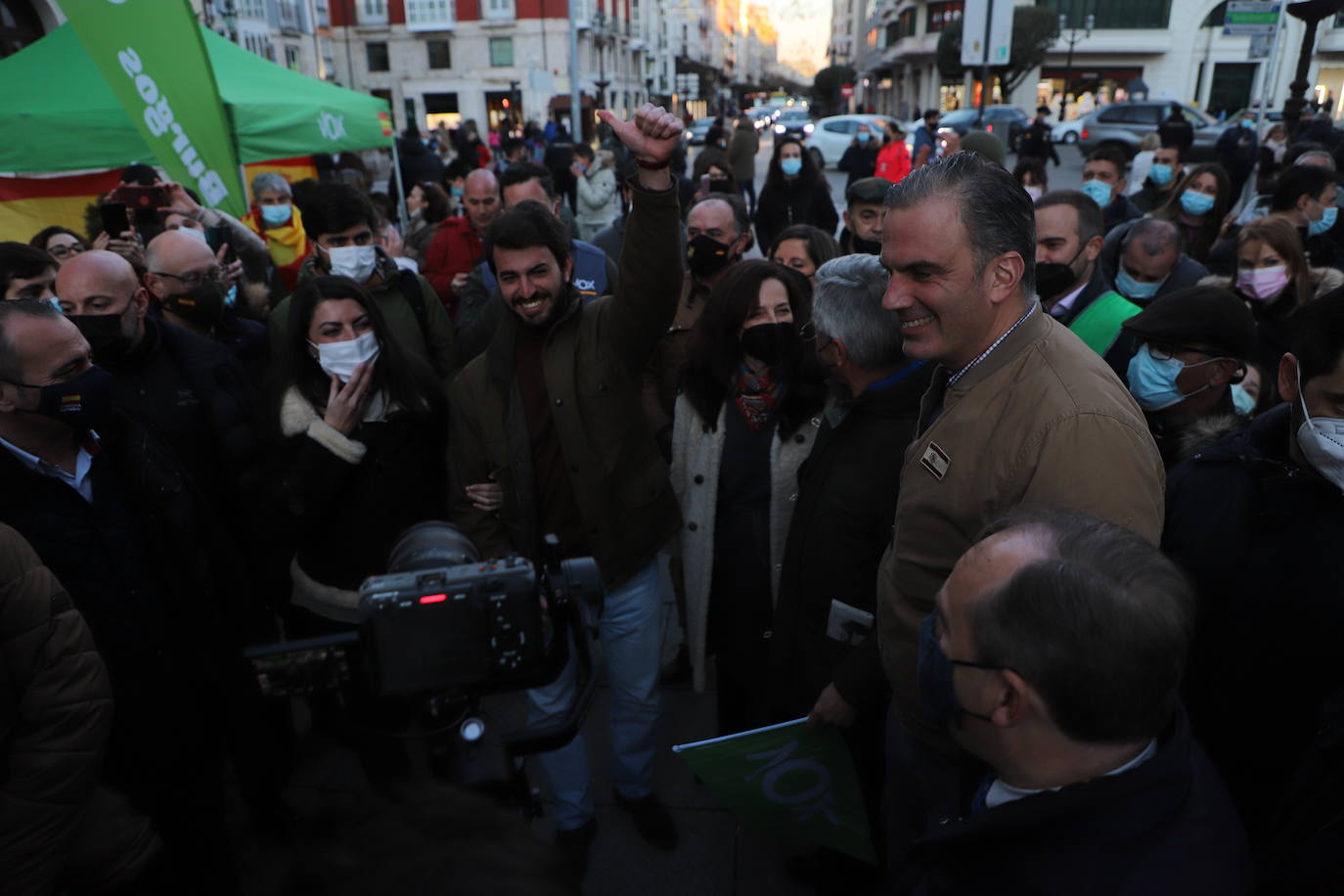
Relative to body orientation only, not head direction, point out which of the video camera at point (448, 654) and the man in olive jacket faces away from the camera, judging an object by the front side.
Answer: the video camera

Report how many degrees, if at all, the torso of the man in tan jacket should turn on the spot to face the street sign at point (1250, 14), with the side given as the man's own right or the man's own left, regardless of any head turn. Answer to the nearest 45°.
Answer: approximately 135° to the man's own right

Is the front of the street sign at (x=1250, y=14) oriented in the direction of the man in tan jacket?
yes

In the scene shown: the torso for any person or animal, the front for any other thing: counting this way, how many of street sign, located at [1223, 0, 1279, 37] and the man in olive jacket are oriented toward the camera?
2

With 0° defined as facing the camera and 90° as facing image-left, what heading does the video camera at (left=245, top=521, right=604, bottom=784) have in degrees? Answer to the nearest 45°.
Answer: approximately 180°

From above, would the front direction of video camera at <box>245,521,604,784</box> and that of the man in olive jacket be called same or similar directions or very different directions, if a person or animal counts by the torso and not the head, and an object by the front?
very different directions

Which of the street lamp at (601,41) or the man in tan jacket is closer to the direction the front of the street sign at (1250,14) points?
the man in tan jacket

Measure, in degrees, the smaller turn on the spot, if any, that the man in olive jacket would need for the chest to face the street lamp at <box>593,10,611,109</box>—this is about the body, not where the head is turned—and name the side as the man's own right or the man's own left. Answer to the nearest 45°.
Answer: approximately 180°
